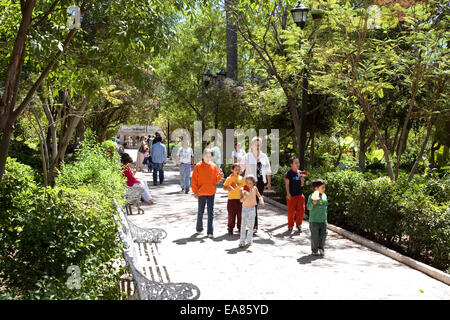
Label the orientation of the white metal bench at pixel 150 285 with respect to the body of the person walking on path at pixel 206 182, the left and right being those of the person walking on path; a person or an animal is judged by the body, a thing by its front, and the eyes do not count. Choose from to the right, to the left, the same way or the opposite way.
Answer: to the left

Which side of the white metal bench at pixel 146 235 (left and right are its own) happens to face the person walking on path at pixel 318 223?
front

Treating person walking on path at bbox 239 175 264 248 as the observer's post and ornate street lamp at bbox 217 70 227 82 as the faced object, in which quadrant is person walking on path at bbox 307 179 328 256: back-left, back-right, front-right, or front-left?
back-right

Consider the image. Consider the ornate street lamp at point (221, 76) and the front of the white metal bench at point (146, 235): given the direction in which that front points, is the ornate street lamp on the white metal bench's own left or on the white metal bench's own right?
on the white metal bench's own left

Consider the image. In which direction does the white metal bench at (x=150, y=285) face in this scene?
to the viewer's right

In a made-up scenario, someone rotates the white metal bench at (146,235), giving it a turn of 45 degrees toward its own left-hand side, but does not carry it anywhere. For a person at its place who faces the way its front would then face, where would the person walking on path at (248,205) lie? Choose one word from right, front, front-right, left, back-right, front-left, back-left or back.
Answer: front-right

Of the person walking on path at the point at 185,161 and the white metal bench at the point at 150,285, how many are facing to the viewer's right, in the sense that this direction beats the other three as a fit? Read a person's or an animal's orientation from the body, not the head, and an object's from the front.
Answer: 1

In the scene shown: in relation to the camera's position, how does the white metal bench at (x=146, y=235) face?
facing to the right of the viewer

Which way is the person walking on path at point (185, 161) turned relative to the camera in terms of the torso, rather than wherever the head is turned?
toward the camera

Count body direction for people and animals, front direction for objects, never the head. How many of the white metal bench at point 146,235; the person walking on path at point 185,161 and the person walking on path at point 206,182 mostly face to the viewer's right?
1
